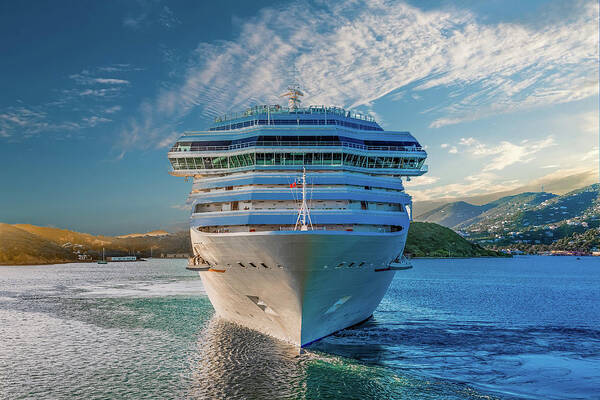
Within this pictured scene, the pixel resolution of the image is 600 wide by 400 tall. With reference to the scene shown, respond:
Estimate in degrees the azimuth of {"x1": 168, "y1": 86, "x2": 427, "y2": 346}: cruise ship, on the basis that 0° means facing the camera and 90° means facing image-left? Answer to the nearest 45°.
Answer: approximately 0°
